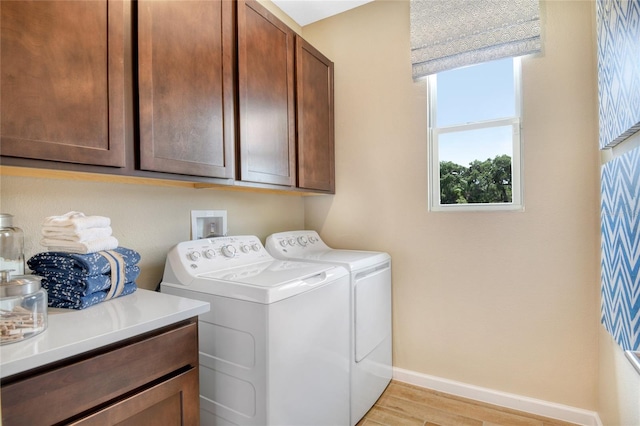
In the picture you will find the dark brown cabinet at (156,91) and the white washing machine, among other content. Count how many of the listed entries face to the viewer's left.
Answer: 0

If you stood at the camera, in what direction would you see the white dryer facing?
facing the viewer and to the right of the viewer

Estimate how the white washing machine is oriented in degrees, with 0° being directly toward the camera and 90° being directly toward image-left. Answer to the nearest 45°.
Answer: approximately 315°

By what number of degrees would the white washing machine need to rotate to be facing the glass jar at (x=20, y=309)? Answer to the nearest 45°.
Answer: approximately 90° to its right

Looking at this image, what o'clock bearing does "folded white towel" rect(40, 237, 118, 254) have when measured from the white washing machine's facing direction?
The folded white towel is roughly at 4 o'clock from the white washing machine.

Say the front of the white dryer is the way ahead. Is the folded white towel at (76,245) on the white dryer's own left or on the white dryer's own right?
on the white dryer's own right

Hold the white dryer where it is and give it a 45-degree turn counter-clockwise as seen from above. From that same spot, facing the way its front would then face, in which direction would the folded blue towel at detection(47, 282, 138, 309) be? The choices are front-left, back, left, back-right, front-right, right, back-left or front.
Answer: back-right

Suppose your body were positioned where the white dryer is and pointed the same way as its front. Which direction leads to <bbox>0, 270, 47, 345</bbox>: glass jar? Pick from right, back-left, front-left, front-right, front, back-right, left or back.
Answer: right
